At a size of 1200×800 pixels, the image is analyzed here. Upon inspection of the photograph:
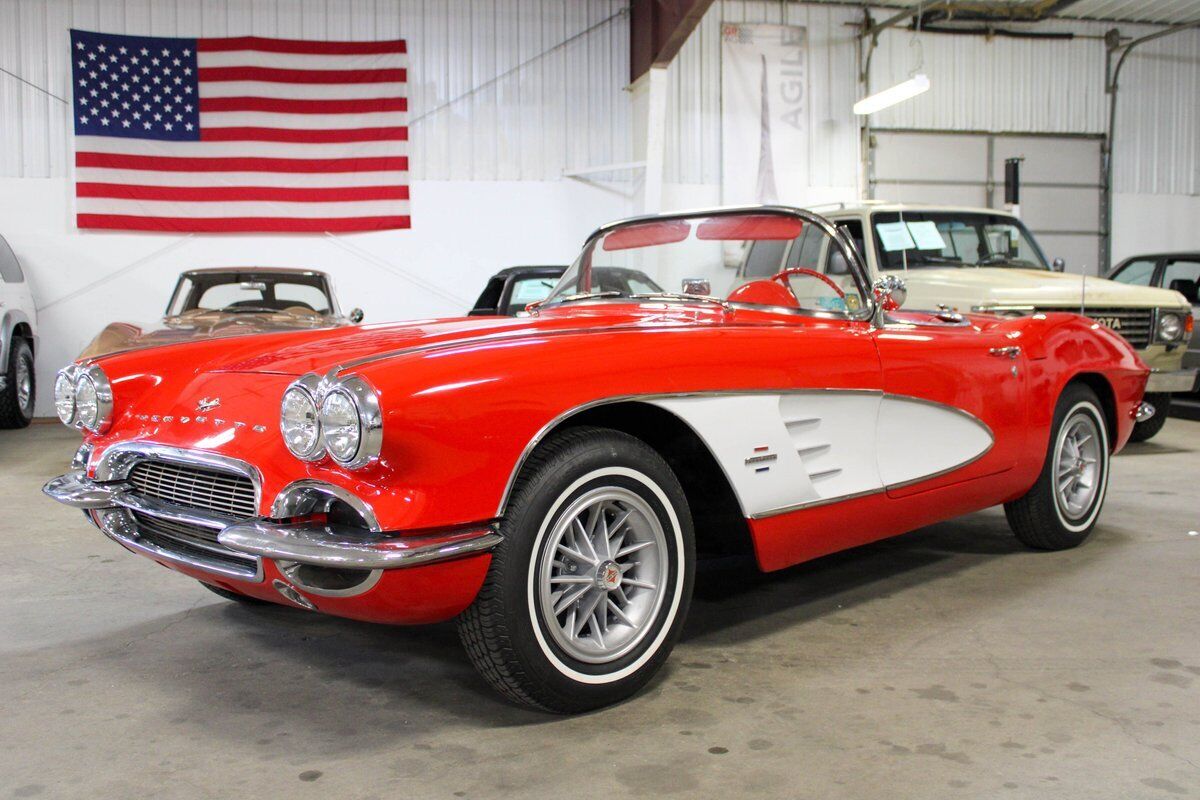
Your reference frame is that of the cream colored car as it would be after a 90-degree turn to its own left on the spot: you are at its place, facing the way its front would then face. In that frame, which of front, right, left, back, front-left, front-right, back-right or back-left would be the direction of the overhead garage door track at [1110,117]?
front-left

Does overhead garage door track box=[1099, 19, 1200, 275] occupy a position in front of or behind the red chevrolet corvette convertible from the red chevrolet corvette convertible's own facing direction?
behind

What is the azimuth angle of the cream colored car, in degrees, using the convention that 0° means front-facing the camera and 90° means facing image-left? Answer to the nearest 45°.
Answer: approximately 315°

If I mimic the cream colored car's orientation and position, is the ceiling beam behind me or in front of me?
behind

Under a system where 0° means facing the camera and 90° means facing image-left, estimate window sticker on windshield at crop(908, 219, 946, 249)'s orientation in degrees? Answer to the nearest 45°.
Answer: approximately 315°

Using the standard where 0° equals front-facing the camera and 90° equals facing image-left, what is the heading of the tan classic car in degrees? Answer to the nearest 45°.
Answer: approximately 45°

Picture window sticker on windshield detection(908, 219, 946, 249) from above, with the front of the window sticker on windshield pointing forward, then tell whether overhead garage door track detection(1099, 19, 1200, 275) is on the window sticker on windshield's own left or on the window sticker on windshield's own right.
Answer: on the window sticker on windshield's own left

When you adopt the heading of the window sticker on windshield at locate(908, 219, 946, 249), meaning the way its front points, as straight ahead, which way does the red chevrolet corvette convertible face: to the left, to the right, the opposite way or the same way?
to the right
